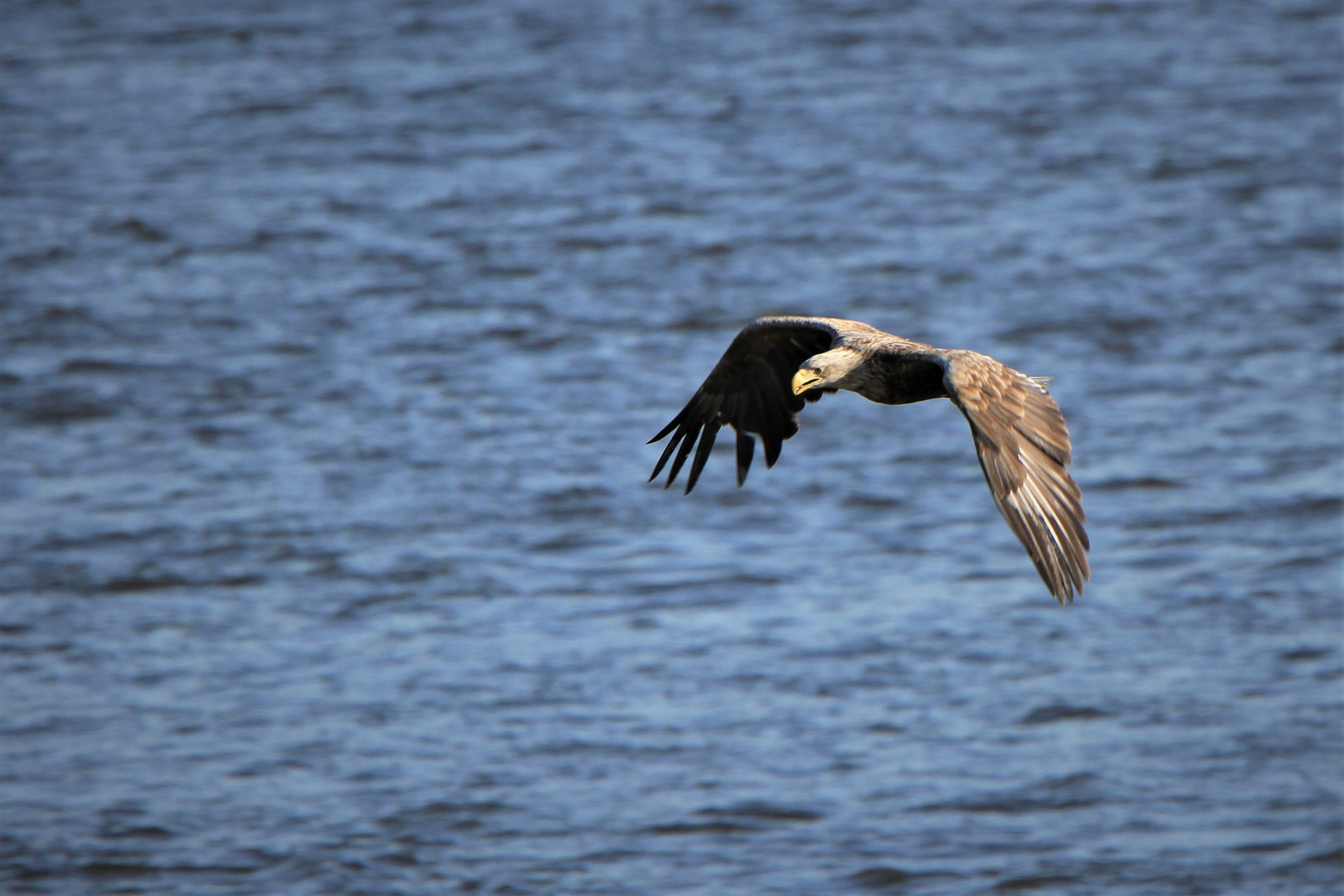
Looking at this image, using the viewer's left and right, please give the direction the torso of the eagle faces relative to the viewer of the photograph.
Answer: facing the viewer and to the left of the viewer
